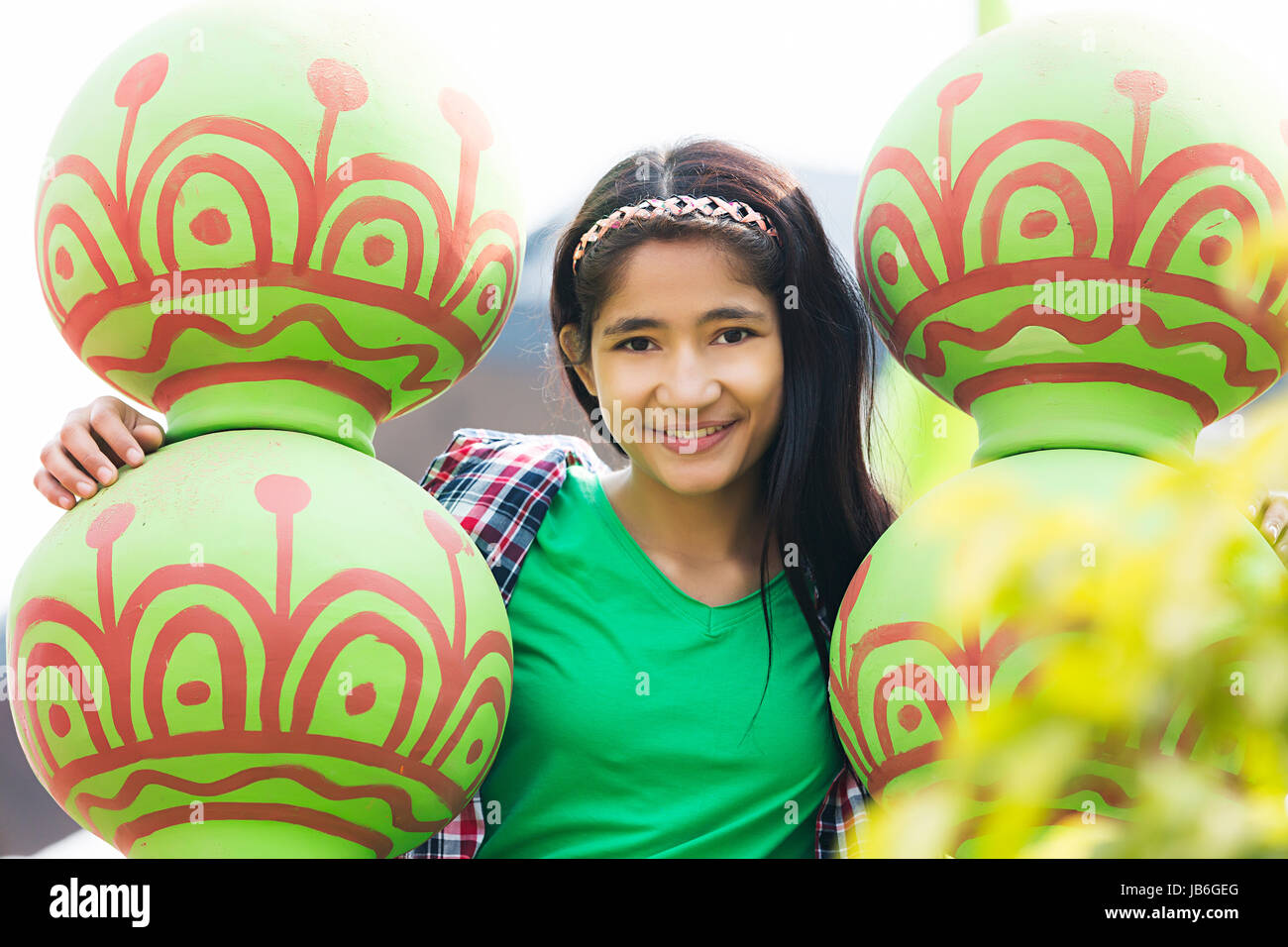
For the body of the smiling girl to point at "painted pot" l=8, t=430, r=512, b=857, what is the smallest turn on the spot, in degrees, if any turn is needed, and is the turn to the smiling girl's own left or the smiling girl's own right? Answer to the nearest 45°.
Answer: approximately 45° to the smiling girl's own right

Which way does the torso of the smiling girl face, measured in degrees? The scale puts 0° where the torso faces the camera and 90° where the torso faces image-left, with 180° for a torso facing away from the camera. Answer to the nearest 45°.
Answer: approximately 0°
